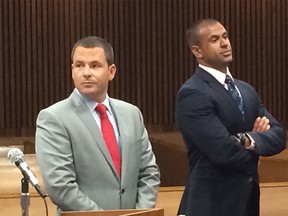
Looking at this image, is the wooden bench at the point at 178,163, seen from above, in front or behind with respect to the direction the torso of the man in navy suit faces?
behind

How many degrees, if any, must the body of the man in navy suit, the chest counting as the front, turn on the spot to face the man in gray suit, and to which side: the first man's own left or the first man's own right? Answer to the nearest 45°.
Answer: approximately 90° to the first man's own right

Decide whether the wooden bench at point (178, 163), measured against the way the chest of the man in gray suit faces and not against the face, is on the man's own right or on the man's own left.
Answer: on the man's own left

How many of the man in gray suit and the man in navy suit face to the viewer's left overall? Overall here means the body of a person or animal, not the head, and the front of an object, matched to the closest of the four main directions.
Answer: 0

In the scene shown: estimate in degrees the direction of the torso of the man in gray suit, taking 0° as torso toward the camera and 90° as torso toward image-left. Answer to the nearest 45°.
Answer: approximately 315°

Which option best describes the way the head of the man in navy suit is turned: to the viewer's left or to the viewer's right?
to the viewer's right

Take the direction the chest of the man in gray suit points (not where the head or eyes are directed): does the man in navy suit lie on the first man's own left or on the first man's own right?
on the first man's own left

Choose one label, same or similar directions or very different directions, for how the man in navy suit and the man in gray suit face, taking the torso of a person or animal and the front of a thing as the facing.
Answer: same or similar directions
